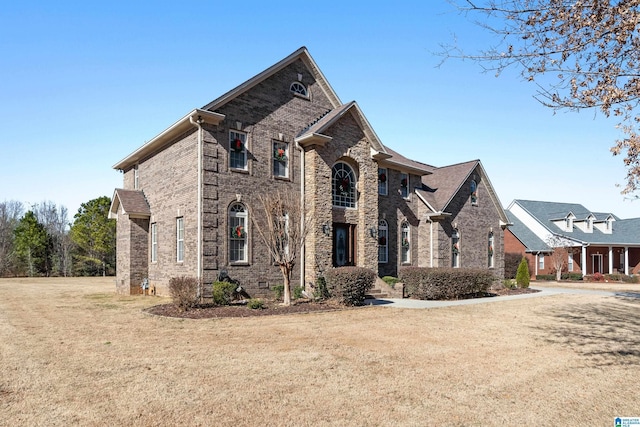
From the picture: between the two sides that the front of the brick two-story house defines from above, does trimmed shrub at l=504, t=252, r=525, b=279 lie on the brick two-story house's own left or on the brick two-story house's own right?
on the brick two-story house's own left

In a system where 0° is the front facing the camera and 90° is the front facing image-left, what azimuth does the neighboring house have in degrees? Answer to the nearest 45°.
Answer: approximately 315°

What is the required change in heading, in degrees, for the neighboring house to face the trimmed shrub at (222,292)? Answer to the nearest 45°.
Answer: approximately 45° to its right

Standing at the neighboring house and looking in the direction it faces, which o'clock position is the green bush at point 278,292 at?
The green bush is roughly at 2 o'clock from the neighboring house.

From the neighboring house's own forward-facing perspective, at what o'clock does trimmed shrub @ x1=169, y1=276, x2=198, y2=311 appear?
The trimmed shrub is roughly at 2 o'clock from the neighboring house.

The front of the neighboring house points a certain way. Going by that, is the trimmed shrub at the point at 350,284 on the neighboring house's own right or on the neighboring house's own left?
on the neighboring house's own right

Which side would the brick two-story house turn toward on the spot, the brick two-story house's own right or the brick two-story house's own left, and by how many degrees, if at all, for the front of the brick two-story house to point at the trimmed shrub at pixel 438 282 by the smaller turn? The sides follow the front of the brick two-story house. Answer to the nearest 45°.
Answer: approximately 45° to the brick two-story house's own left

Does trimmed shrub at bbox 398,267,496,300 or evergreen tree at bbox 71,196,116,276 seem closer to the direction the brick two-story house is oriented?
the trimmed shrub

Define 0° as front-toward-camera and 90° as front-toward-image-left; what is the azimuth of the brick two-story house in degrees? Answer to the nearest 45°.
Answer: approximately 315°

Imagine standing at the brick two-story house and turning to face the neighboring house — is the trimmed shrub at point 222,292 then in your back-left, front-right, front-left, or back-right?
back-right
